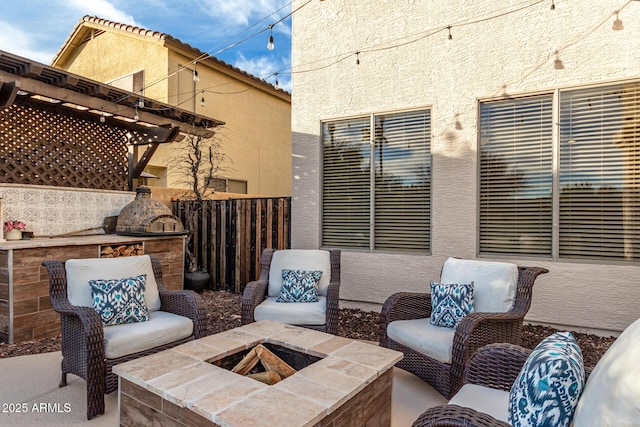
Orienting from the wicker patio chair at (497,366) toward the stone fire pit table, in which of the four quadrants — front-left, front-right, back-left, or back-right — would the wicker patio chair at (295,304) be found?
front-right

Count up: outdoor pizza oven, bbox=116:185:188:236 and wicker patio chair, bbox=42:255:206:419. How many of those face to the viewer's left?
0

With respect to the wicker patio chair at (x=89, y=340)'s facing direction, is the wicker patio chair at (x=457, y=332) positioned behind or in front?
in front

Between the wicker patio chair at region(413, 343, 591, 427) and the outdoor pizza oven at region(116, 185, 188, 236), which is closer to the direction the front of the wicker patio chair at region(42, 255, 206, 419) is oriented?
the wicker patio chair

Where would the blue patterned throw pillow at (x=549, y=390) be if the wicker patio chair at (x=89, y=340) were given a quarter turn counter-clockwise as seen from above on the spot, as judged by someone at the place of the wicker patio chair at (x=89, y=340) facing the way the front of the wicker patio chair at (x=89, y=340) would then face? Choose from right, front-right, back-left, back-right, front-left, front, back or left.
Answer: right

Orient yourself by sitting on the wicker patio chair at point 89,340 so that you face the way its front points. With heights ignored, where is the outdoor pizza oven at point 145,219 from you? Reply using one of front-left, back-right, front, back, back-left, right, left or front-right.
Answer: back-left

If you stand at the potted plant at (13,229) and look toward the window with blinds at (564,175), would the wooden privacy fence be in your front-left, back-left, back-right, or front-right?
front-left

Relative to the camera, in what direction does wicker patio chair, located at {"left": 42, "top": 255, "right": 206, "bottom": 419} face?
facing the viewer and to the right of the viewer

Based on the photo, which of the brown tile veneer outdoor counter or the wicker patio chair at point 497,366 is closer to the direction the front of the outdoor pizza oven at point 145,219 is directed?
the wicker patio chair

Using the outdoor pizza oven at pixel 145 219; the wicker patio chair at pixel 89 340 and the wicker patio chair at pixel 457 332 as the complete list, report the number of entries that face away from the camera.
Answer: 0

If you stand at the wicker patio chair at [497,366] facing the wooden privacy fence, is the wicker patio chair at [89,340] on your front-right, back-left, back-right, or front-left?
front-left

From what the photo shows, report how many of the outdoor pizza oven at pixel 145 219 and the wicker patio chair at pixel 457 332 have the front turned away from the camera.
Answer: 0

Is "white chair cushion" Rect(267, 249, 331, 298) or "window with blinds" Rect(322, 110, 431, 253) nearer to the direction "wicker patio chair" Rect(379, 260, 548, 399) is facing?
the white chair cushion

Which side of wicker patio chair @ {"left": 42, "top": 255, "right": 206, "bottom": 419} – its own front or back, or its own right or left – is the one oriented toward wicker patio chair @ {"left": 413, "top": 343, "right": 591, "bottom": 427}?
front

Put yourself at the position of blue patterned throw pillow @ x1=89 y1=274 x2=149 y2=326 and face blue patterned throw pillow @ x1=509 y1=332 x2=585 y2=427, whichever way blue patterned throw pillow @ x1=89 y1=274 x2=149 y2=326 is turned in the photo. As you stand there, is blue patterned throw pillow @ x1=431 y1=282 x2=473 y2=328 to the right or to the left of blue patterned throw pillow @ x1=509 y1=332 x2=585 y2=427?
left
